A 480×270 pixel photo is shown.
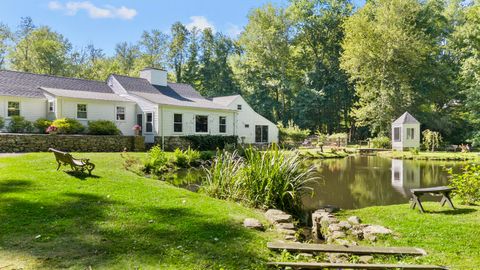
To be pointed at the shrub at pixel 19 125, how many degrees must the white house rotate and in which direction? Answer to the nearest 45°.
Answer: approximately 90° to its right

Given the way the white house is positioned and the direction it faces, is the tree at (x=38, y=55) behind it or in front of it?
behind

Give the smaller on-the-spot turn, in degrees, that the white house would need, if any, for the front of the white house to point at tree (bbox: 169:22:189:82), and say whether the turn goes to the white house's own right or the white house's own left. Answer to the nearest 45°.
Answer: approximately 135° to the white house's own left

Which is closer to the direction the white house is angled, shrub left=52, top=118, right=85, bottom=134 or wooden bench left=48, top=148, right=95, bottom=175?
the wooden bench

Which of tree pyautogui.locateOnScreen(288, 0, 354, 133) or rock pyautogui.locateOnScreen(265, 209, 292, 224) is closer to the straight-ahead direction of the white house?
the rock

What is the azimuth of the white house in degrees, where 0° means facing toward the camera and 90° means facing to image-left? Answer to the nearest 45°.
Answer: approximately 315°

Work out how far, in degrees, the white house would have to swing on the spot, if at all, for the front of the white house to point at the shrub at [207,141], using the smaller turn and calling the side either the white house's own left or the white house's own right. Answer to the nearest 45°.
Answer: approximately 45° to the white house's own left
